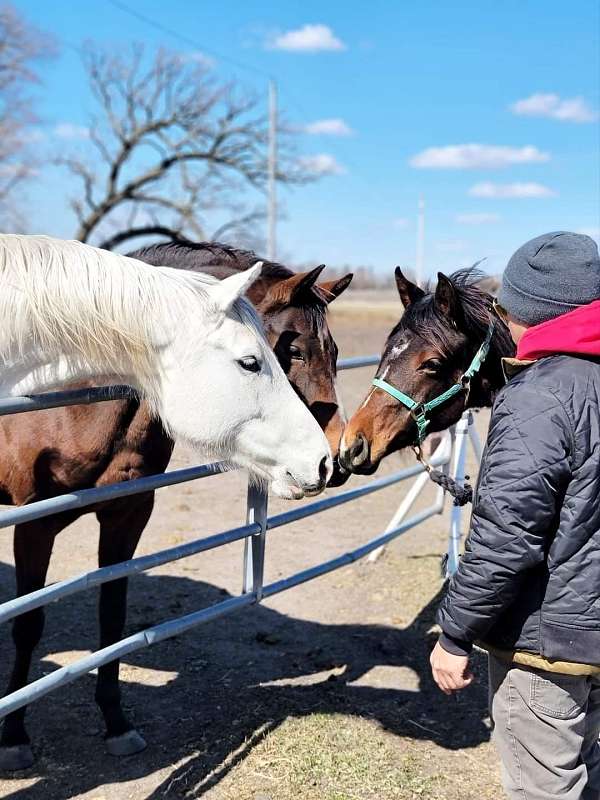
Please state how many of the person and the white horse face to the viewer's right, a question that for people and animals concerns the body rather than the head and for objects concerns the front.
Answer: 1

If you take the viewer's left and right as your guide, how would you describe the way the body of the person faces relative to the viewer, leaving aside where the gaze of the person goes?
facing away from the viewer and to the left of the viewer

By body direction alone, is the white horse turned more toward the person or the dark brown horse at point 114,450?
the person

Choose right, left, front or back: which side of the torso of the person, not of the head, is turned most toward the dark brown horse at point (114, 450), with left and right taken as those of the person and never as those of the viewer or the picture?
front

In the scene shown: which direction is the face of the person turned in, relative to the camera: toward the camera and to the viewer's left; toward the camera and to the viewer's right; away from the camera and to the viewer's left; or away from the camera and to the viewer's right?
away from the camera and to the viewer's left

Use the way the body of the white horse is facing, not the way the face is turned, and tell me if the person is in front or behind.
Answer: in front

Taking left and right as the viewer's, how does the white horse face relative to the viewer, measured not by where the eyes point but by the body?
facing to the right of the viewer
